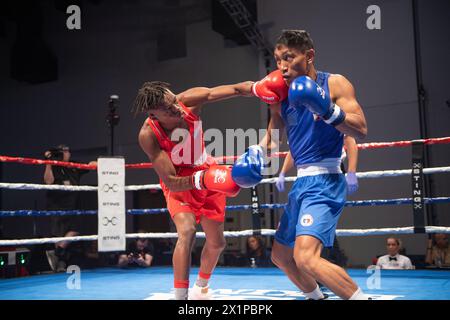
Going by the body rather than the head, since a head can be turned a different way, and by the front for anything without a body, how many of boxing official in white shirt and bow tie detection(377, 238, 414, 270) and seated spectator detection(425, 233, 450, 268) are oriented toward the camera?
2

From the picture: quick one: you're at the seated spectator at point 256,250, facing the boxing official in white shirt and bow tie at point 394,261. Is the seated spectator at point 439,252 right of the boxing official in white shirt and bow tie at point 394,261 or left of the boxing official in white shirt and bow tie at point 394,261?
left

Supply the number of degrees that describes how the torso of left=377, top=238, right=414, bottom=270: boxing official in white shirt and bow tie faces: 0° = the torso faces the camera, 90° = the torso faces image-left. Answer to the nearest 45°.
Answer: approximately 0°

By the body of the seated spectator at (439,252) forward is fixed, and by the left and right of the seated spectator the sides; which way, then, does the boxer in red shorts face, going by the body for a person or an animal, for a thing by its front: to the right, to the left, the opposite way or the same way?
to the left

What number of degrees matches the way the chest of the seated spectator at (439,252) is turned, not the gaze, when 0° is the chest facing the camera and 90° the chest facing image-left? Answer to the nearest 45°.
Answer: approximately 0°

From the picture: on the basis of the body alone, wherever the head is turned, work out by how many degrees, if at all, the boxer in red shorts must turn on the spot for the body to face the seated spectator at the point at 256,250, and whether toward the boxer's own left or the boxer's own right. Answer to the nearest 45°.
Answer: approximately 135° to the boxer's own left

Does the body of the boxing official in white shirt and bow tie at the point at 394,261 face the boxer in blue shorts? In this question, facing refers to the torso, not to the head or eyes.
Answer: yes
